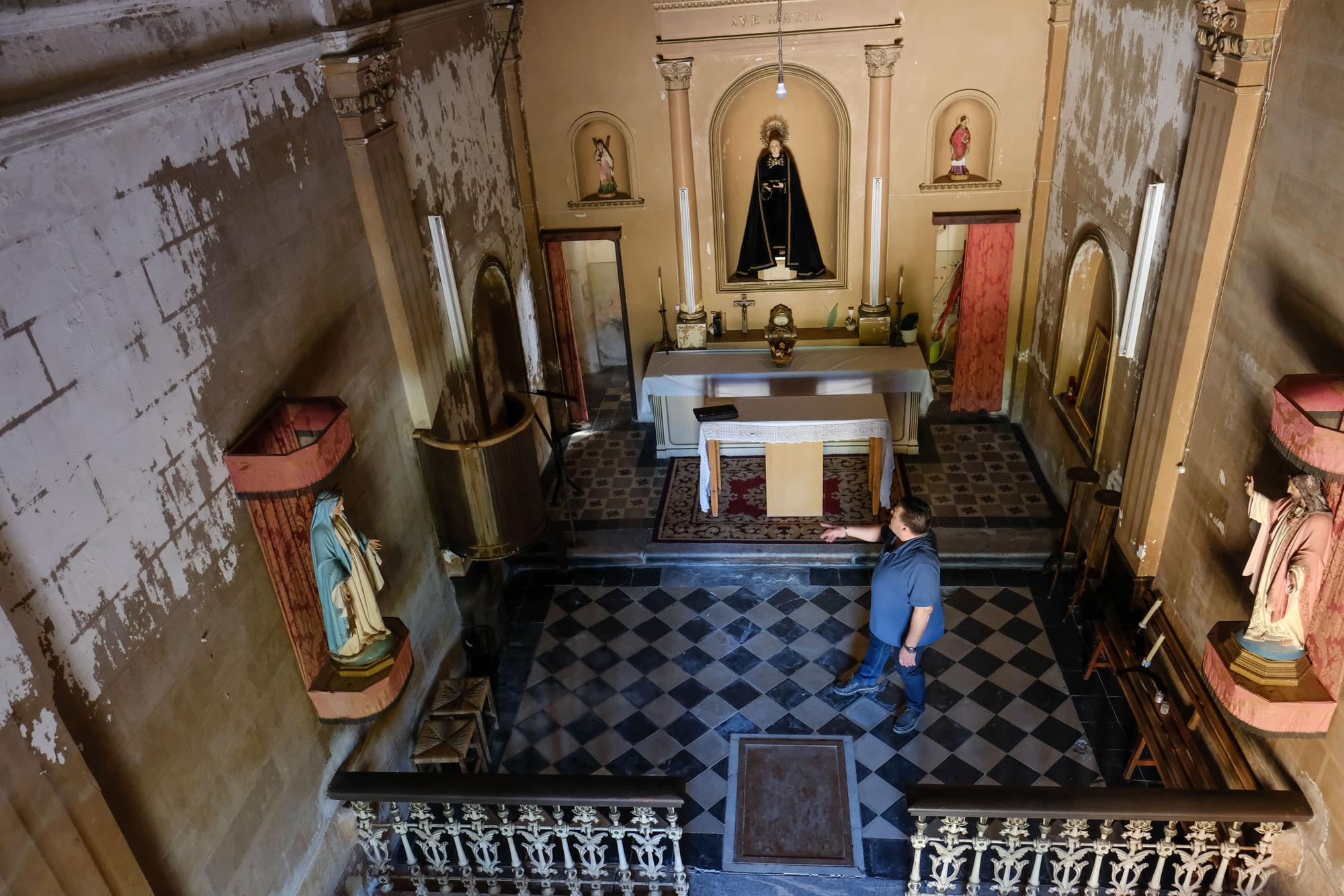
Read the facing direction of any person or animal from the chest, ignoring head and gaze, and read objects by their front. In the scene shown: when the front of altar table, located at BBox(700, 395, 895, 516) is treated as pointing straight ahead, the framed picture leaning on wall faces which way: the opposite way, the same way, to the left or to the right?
to the right

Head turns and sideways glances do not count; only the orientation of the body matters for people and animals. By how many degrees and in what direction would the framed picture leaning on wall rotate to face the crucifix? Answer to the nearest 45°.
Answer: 0° — it already faces it

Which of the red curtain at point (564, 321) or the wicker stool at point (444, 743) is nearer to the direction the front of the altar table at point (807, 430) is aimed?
the wicker stool

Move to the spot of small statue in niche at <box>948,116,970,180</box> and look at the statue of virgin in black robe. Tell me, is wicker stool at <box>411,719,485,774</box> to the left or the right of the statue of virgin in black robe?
left

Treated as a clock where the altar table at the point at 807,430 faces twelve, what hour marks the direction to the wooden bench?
The wooden bench is roughly at 11 o'clock from the altar table.

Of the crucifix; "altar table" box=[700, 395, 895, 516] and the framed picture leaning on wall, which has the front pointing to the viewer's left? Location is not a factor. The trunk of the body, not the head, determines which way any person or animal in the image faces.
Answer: the framed picture leaning on wall

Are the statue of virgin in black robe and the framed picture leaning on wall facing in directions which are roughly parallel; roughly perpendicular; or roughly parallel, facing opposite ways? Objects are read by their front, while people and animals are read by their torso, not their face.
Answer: roughly perpendicular

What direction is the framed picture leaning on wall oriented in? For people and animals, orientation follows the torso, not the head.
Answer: to the viewer's left

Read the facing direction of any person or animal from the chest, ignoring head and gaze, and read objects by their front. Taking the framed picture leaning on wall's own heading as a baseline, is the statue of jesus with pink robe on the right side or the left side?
on its left

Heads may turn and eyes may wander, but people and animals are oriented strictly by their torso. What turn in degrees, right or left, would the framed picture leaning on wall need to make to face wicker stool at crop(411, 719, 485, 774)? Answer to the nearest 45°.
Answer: approximately 45° to its left

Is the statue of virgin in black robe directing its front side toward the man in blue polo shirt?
yes

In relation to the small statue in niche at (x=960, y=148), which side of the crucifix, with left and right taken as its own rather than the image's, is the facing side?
left

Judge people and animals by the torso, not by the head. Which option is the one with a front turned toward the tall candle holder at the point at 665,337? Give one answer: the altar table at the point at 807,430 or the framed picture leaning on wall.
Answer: the framed picture leaning on wall

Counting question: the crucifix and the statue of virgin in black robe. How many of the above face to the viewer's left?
0
